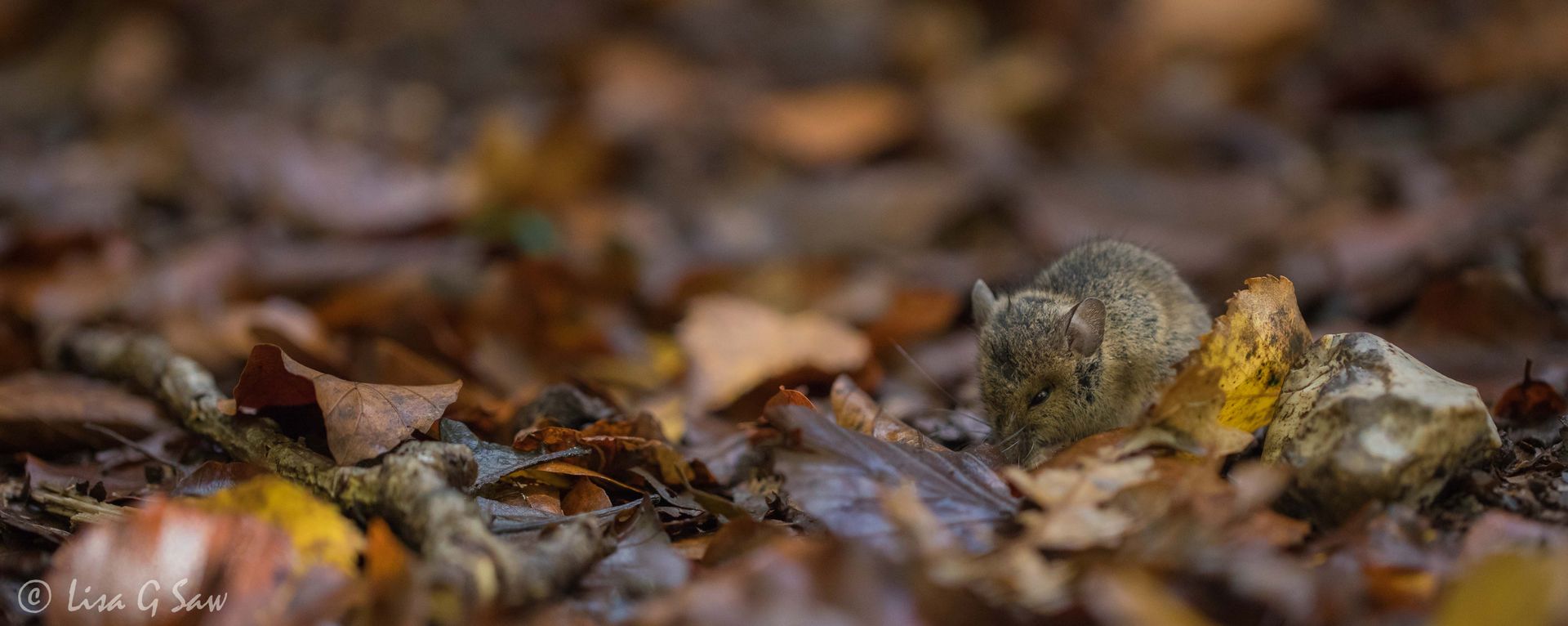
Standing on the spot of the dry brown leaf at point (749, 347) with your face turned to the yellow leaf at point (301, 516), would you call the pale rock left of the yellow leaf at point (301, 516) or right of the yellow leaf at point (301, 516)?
left

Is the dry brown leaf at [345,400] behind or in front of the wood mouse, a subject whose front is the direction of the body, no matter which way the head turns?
in front

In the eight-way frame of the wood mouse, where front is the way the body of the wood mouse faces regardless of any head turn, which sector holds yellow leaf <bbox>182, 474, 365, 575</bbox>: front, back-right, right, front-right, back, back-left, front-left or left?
front

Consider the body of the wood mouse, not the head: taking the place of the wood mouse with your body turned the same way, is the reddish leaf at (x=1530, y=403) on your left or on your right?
on your left

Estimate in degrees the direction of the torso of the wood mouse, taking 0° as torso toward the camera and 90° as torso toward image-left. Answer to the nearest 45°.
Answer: approximately 45°

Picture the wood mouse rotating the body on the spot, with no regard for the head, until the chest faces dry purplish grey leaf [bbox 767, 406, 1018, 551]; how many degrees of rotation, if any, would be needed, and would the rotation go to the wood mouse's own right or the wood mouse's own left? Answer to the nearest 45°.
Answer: approximately 45° to the wood mouse's own left

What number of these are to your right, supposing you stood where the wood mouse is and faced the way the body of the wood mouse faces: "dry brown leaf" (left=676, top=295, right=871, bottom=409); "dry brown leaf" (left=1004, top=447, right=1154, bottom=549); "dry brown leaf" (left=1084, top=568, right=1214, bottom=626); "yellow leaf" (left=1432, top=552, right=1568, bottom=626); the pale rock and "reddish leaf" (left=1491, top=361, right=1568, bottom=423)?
1

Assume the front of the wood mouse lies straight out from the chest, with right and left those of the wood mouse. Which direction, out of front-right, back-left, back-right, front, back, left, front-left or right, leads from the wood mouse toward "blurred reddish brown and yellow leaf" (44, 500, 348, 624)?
front

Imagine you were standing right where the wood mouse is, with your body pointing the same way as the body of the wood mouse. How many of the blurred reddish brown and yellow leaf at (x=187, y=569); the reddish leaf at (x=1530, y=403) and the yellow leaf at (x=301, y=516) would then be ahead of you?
2

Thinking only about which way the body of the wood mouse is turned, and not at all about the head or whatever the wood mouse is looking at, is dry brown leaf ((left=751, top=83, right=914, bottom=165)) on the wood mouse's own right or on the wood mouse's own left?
on the wood mouse's own right

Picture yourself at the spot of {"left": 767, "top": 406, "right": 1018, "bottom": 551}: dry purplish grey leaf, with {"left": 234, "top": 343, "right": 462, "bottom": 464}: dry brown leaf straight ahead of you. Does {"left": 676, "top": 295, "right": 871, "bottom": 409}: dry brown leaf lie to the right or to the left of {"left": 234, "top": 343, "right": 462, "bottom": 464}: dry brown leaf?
right

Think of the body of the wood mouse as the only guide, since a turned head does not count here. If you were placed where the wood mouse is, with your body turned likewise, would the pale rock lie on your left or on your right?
on your left

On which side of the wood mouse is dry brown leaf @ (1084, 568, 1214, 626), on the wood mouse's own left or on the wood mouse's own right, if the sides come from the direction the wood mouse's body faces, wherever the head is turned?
on the wood mouse's own left

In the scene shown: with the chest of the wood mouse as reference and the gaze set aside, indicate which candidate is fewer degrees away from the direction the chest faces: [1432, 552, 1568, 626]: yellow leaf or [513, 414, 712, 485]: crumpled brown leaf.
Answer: the crumpled brown leaf

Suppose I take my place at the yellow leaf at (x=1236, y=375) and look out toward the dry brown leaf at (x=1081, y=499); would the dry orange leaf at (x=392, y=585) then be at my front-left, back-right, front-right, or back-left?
front-right
